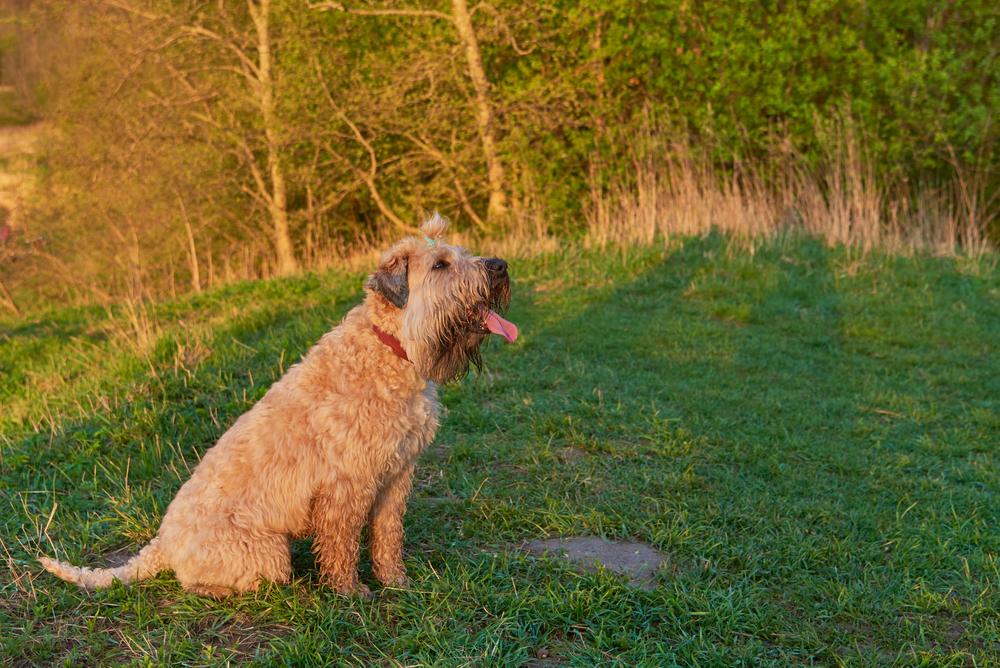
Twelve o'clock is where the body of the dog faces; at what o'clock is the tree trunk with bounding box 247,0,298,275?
The tree trunk is roughly at 9 o'clock from the dog.

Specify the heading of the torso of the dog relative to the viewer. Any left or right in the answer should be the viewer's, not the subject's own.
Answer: facing to the right of the viewer

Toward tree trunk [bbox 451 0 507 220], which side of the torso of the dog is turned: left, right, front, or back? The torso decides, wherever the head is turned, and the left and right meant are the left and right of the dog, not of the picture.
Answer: left

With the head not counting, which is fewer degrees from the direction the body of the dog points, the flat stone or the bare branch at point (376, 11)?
the flat stone
